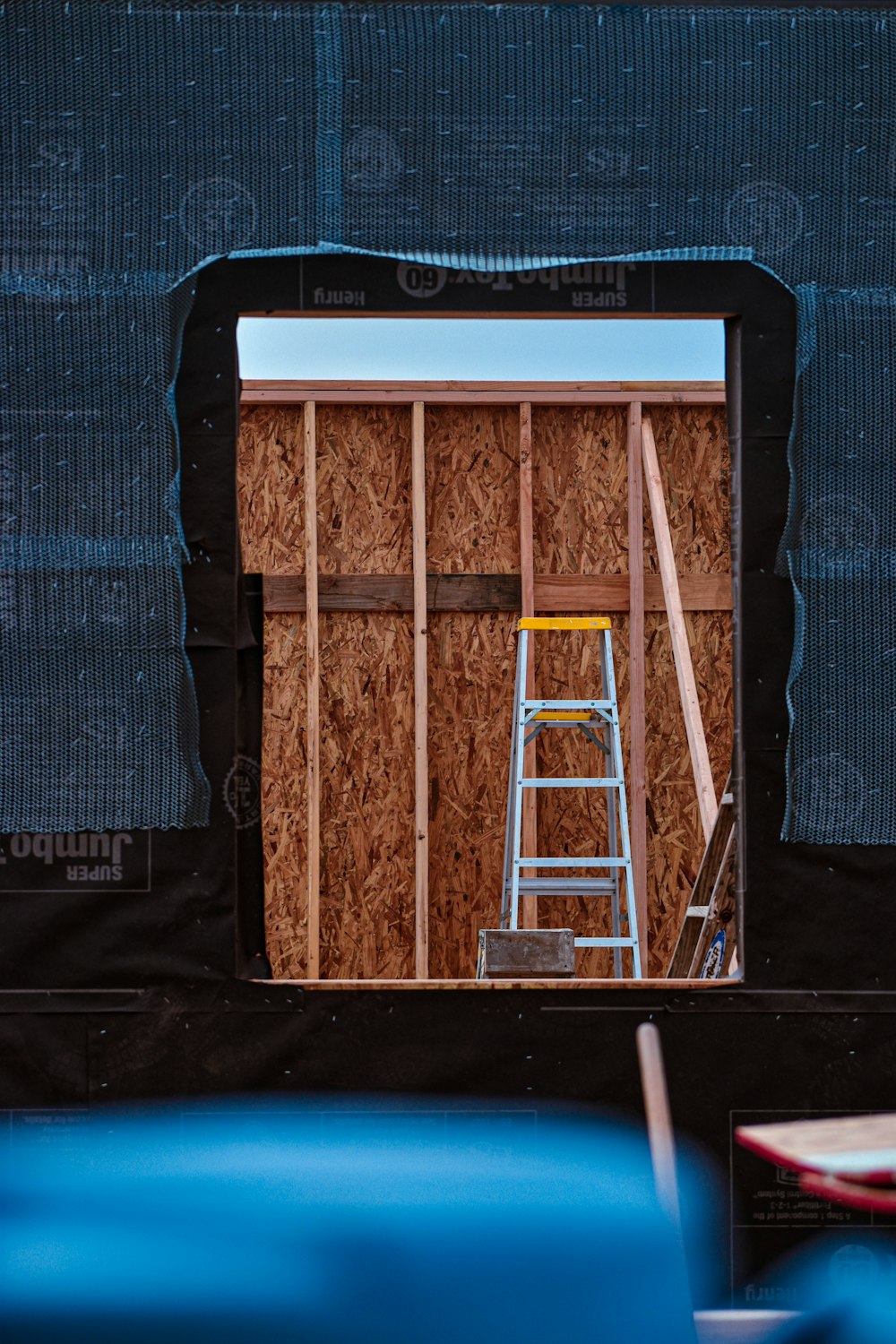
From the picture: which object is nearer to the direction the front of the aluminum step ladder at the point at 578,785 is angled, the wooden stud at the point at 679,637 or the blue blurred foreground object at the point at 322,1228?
the blue blurred foreground object

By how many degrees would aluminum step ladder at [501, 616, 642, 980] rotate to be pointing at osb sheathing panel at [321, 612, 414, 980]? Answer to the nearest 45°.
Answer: approximately 135° to its right

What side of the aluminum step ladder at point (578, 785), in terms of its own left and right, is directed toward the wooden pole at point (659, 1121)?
front

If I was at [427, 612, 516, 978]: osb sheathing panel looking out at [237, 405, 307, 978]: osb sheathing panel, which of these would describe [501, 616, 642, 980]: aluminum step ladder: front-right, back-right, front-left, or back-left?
back-left

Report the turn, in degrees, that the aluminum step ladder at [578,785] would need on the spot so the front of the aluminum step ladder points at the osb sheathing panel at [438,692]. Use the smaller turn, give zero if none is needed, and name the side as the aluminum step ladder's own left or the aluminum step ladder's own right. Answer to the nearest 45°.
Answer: approximately 135° to the aluminum step ladder's own right

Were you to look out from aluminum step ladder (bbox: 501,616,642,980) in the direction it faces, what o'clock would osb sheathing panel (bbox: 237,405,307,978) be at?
The osb sheathing panel is roughly at 4 o'clock from the aluminum step ladder.

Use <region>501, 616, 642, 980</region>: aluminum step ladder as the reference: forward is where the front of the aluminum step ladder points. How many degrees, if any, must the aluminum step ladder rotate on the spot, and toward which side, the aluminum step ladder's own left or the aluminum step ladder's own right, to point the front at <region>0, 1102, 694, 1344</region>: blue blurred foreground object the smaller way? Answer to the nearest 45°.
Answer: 0° — it already faces it

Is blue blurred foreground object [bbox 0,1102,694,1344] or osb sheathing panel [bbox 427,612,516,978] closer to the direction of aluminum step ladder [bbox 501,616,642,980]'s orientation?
the blue blurred foreground object

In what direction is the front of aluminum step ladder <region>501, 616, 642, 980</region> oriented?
toward the camera

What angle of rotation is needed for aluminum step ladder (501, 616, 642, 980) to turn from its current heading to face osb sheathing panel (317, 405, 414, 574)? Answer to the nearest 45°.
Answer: approximately 135° to its right

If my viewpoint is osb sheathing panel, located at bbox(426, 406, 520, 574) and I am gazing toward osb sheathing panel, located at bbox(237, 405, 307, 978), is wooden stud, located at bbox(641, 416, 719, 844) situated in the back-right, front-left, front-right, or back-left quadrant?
back-left
